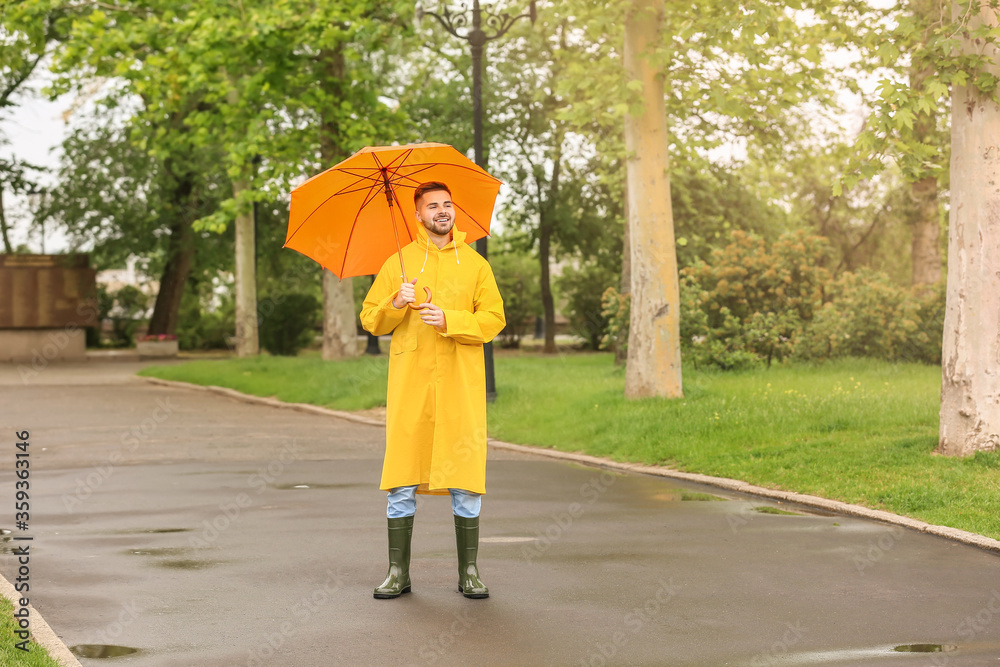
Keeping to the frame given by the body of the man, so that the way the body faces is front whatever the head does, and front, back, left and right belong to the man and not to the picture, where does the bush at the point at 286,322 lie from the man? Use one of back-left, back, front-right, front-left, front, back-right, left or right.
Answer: back

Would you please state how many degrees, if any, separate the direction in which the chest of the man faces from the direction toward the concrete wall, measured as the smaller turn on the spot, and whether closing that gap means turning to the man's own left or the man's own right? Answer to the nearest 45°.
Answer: approximately 135° to the man's own right

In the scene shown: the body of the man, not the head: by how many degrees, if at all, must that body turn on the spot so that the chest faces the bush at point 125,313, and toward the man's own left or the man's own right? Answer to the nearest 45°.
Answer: approximately 180°

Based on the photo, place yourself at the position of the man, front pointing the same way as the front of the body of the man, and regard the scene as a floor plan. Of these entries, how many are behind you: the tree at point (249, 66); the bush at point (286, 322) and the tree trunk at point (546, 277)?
3

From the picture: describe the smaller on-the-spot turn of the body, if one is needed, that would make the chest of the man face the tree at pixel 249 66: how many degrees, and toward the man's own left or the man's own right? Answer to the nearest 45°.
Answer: approximately 180°

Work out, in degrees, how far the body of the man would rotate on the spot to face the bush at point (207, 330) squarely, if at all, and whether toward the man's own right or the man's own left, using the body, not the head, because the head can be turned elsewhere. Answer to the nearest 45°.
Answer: approximately 180°

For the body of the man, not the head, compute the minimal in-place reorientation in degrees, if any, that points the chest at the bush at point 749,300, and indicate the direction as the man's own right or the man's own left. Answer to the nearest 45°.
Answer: approximately 135° to the man's own left

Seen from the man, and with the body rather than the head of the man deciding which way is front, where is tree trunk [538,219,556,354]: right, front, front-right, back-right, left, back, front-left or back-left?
back

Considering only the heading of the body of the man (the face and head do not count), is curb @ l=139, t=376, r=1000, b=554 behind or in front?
behind

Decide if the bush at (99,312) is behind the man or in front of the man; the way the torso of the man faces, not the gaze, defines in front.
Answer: behind

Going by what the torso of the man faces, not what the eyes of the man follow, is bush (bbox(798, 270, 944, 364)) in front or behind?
behind

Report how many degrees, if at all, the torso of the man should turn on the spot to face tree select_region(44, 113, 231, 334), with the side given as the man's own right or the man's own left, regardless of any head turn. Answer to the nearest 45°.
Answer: approximately 180°

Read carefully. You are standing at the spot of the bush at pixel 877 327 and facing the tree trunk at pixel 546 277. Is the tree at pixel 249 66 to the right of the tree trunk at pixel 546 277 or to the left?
left

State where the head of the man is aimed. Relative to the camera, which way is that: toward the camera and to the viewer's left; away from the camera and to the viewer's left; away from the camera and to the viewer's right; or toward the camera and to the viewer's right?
toward the camera and to the viewer's right

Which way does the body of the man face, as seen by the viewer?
toward the camera
